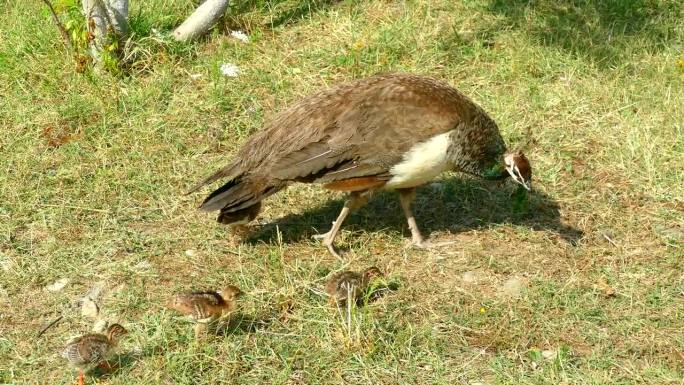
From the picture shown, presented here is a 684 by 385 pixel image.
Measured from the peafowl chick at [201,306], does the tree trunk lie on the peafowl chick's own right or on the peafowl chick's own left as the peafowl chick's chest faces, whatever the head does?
on the peafowl chick's own left

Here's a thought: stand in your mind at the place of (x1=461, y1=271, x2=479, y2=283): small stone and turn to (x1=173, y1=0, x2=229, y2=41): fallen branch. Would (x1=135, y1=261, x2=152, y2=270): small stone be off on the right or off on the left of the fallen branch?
left

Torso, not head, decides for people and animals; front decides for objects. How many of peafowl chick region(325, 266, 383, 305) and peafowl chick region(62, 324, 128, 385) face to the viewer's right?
2

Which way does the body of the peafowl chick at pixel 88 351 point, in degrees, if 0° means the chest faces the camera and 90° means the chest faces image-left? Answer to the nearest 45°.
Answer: approximately 270°

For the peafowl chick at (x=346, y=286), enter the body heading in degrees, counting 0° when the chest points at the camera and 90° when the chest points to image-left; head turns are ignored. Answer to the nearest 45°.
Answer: approximately 270°

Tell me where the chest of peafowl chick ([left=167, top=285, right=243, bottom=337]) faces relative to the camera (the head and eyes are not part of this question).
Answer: to the viewer's right

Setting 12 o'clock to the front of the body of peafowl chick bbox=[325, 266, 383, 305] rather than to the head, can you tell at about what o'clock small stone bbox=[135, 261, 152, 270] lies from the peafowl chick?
The small stone is roughly at 7 o'clock from the peafowl chick.

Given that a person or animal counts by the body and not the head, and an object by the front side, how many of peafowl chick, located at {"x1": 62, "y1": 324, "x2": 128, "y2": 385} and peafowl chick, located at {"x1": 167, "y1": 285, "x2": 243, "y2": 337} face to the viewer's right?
2

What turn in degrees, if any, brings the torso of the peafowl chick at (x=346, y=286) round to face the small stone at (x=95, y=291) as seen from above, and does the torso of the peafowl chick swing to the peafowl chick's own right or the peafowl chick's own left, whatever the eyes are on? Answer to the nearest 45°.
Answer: approximately 180°

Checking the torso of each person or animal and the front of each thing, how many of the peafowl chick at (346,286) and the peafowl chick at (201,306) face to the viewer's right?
2

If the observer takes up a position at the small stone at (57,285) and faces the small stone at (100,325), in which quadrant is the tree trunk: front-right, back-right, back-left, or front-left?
back-left

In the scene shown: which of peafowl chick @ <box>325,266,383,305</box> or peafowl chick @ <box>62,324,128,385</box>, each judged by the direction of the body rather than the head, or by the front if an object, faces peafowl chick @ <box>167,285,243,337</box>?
peafowl chick @ <box>62,324,128,385</box>
